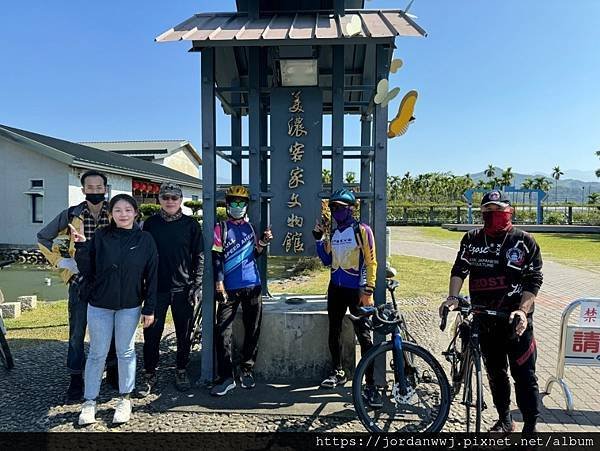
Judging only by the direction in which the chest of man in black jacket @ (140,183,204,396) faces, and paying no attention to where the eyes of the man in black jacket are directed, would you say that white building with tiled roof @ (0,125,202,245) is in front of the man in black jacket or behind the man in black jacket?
behind

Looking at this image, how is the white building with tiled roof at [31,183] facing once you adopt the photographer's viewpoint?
facing the viewer and to the right of the viewer

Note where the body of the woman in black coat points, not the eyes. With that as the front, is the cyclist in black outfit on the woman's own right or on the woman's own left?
on the woman's own left

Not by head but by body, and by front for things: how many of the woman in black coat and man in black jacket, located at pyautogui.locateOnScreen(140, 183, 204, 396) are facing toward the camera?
2

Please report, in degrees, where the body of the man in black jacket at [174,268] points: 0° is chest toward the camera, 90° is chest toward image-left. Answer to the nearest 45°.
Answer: approximately 0°

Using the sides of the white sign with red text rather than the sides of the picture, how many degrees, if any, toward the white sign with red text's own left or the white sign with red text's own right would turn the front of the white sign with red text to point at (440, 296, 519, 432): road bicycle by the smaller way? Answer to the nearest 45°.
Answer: approximately 45° to the white sign with red text's own right

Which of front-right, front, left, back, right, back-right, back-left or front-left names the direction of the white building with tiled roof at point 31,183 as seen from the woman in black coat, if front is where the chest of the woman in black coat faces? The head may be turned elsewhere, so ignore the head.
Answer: back

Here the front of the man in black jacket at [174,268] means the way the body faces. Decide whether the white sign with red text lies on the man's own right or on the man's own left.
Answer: on the man's own left

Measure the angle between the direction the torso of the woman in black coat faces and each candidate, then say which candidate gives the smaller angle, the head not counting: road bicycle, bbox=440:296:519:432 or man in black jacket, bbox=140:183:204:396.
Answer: the road bicycle

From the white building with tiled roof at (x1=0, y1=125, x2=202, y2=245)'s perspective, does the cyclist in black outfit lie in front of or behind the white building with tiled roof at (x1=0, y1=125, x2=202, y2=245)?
in front

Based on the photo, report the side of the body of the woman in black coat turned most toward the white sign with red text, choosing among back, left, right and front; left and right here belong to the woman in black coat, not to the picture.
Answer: left
